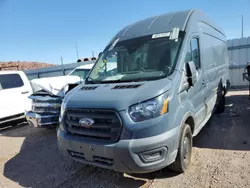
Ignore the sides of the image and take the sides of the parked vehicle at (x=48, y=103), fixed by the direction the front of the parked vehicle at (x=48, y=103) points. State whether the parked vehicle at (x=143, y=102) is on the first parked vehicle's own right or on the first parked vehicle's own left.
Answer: on the first parked vehicle's own left

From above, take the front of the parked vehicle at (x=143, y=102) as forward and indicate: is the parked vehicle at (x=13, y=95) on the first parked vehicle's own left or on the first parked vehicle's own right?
on the first parked vehicle's own right

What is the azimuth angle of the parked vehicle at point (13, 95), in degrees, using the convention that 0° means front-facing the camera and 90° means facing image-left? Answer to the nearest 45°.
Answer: approximately 45°

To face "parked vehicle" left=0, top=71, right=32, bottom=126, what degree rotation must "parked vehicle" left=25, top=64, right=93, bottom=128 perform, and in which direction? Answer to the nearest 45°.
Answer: approximately 90° to its right

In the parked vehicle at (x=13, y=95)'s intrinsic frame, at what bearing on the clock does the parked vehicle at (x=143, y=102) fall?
the parked vehicle at (x=143, y=102) is roughly at 10 o'clock from the parked vehicle at (x=13, y=95).
